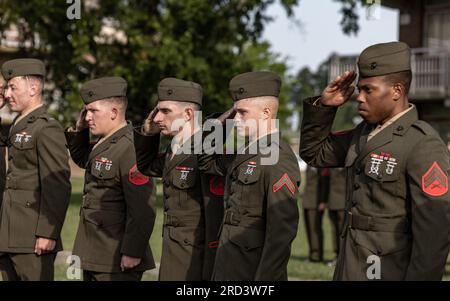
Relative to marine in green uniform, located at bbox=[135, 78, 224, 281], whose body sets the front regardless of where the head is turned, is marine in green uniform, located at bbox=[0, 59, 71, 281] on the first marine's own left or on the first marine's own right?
on the first marine's own right

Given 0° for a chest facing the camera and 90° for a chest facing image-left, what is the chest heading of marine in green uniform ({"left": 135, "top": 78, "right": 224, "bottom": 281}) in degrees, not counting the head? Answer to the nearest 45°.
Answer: approximately 45°

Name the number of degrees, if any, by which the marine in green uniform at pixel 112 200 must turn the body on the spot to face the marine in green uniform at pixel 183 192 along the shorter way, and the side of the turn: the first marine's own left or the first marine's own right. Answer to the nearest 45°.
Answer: approximately 90° to the first marine's own left

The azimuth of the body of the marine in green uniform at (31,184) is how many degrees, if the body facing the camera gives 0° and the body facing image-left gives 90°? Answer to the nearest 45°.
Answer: approximately 90°

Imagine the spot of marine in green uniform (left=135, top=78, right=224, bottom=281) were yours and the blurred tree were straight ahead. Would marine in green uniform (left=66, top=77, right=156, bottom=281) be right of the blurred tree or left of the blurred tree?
left

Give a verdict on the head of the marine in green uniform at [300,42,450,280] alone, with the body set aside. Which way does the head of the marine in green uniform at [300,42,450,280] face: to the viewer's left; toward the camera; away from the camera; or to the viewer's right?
to the viewer's left

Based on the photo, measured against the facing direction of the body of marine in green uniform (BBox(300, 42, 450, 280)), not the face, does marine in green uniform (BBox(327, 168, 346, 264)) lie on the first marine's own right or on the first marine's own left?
on the first marine's own right

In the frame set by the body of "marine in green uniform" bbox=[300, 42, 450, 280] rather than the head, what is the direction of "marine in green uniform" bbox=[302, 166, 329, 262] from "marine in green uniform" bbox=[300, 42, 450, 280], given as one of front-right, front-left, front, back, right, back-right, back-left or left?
back-right

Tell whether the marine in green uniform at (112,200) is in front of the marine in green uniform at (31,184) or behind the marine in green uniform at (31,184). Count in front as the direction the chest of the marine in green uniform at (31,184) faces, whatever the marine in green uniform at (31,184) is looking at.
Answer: behind
